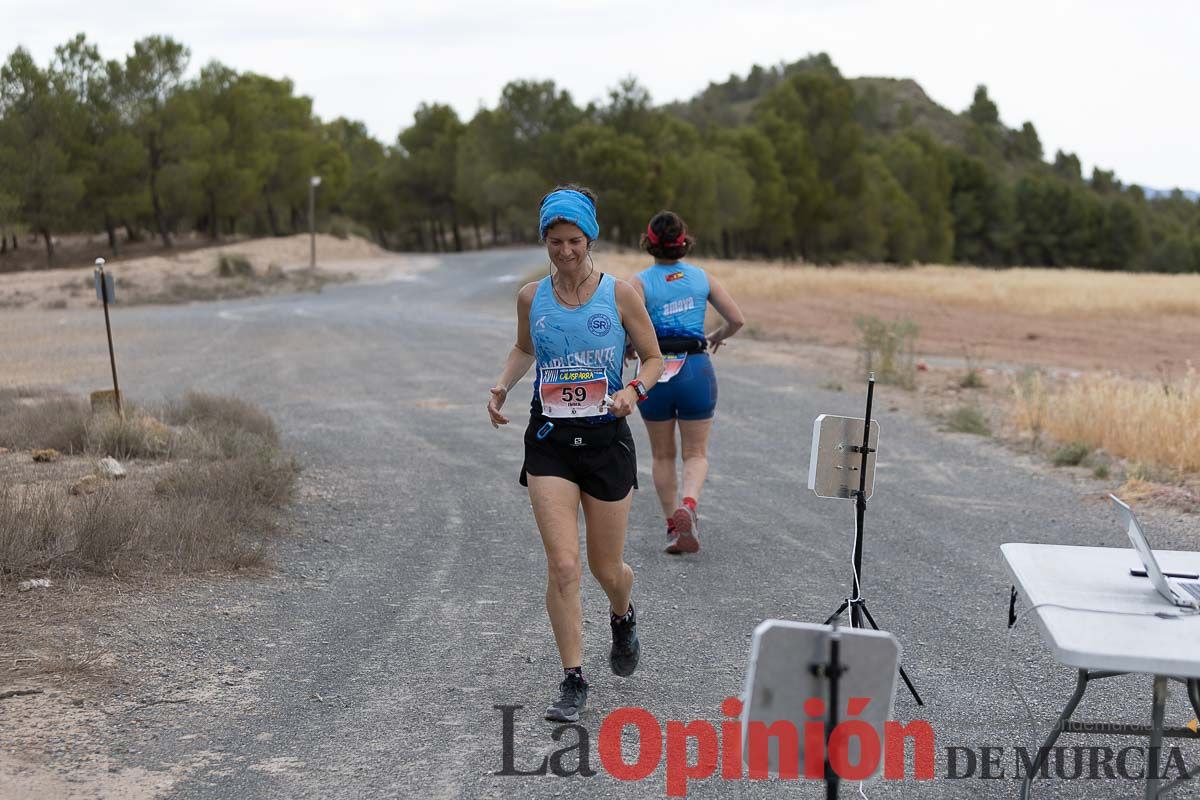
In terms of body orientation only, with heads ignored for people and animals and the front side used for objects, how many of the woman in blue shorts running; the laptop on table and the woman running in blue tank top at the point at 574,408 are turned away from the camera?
1

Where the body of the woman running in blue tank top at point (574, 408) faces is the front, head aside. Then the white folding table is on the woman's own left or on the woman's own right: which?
on the woman's own left

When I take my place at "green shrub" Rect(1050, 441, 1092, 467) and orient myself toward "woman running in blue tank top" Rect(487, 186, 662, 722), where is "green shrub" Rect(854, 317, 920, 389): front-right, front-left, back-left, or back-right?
back-right

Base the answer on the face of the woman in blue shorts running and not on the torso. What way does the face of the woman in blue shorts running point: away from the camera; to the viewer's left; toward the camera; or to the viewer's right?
away from the camera

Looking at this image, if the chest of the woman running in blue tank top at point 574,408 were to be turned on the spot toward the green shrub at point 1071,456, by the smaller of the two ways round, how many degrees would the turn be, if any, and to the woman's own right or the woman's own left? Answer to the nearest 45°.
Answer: approximately 135° to the woman's own left

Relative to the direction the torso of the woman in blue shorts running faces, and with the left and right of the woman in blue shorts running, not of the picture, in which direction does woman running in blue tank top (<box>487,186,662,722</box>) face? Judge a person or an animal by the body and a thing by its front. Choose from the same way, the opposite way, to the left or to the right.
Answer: the opposite way

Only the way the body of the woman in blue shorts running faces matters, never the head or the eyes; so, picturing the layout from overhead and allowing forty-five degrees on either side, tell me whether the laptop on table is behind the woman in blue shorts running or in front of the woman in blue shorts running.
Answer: behind

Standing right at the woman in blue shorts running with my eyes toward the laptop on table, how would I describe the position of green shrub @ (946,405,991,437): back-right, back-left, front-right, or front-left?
back-left

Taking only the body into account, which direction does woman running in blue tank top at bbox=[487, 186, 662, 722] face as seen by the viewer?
toward the camera

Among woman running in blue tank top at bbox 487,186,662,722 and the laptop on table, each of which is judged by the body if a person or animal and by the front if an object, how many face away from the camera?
0

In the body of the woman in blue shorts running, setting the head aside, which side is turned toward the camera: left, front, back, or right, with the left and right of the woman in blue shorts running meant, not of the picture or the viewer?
back

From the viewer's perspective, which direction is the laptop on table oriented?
to the viewer's right

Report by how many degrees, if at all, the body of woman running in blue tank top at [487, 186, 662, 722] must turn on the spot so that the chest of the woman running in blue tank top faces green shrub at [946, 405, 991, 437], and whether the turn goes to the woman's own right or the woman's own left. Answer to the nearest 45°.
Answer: approximately 135° to the woman's own left

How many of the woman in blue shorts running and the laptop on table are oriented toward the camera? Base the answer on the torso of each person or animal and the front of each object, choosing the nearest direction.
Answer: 0
